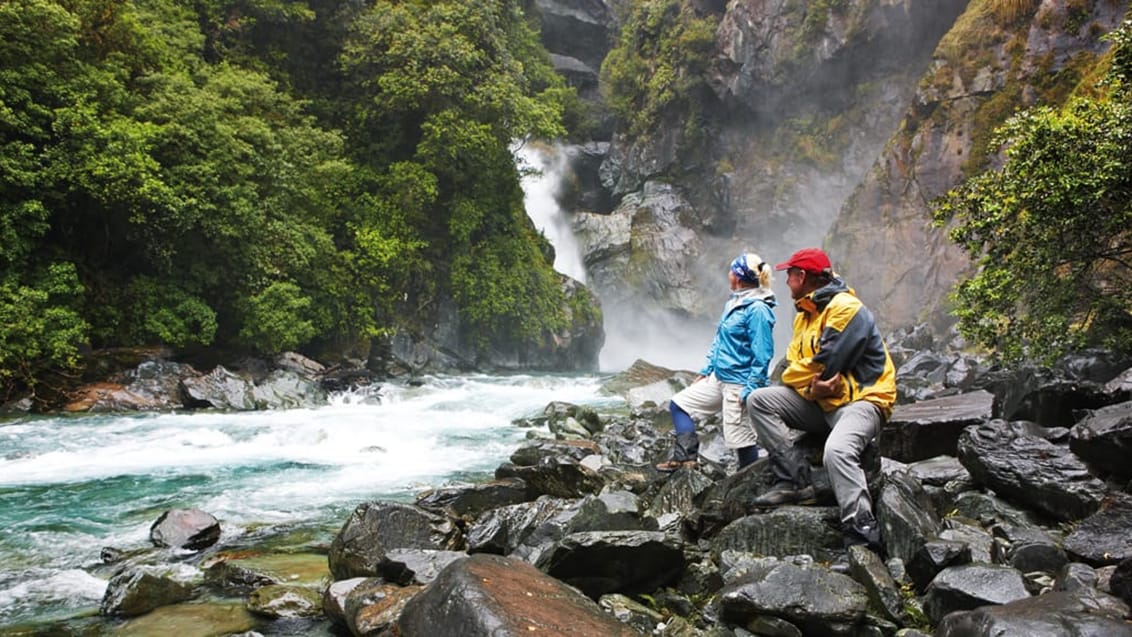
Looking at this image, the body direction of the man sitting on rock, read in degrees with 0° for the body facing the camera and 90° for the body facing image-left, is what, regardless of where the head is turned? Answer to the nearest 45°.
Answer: approximately 45°

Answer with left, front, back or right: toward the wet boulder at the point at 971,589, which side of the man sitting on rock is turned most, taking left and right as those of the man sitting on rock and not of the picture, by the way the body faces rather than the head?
left

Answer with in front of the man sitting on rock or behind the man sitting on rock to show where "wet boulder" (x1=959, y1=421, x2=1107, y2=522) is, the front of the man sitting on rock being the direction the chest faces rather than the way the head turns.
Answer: behind

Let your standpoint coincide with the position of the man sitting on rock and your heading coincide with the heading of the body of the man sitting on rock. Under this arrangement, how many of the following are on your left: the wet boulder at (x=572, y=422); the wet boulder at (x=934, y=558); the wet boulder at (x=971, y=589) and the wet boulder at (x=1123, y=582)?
3

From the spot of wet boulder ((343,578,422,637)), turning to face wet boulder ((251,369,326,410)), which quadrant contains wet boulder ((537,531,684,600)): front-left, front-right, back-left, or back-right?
front-right

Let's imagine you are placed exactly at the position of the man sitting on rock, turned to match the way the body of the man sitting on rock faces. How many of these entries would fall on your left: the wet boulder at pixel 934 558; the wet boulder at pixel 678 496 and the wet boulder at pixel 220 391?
1

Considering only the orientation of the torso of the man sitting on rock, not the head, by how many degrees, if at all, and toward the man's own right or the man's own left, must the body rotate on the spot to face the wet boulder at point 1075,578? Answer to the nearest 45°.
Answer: approximately 90° to the man's own left

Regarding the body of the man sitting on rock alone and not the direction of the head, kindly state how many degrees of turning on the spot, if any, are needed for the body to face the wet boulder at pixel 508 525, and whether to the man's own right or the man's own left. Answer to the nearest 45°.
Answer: approximately 45° to the man's own right

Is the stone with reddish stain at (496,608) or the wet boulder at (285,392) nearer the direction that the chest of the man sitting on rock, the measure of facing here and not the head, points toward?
the stone with reddish stain

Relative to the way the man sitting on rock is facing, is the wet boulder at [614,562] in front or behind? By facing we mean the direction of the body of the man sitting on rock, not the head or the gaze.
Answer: in front

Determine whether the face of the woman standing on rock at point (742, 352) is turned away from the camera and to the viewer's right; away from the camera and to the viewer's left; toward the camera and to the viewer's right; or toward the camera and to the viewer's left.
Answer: away from the camera and to the viewer's left

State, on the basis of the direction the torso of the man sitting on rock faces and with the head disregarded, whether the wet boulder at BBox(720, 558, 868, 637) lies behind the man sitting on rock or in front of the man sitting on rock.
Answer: in front

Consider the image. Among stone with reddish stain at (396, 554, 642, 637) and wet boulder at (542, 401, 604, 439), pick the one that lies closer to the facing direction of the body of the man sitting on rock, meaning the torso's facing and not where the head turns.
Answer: the stone with reddish stain
